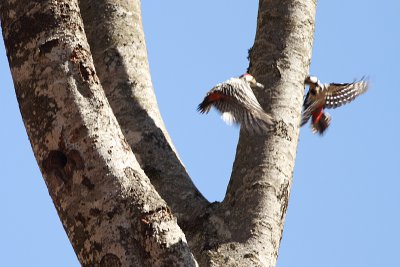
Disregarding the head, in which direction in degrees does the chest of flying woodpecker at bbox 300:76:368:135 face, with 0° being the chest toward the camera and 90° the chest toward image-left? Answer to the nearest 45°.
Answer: approximately 45°

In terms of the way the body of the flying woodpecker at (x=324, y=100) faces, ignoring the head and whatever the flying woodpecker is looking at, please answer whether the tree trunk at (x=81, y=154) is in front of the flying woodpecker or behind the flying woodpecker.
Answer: in front

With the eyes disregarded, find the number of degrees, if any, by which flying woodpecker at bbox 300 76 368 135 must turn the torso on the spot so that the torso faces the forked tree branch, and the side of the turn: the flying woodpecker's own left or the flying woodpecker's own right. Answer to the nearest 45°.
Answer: approximately 45° to the flying woodpecker's own left
